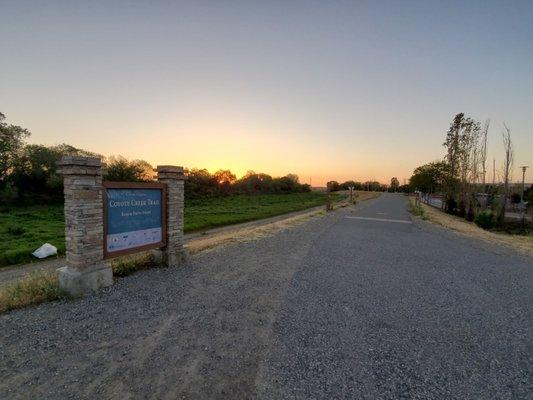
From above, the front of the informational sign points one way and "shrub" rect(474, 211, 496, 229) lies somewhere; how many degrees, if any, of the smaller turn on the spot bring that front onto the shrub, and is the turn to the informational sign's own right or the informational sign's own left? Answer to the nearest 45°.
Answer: approximately 45° to the informational sign's own left

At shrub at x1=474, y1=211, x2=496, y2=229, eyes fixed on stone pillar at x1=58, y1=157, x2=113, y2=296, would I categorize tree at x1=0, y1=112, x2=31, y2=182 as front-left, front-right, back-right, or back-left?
front-right

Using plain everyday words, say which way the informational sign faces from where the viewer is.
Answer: facing the viewer and to the right of the viewer

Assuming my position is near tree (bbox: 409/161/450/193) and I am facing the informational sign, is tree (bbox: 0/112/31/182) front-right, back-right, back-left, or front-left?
front-right

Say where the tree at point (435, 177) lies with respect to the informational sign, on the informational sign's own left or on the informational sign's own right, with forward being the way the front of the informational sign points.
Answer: on the informational sign's own left

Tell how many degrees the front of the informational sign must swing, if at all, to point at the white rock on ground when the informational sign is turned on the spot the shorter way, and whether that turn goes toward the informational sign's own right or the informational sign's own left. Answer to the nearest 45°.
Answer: approximately 180°

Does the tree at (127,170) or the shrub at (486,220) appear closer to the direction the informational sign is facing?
the shrub

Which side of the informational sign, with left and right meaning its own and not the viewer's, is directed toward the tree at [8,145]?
back
